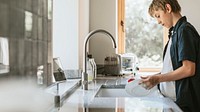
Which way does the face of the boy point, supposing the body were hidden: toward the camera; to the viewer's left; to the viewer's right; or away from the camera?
to the viewer's left

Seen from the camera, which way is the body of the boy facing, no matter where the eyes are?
to the viewer's left

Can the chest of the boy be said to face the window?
no
